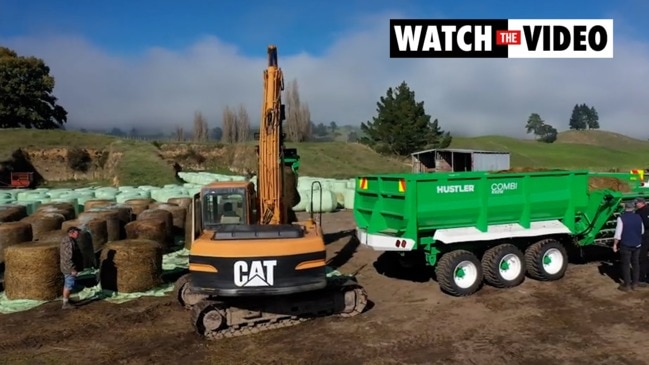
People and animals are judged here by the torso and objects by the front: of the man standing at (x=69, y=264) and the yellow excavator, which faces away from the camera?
the yellow excavator

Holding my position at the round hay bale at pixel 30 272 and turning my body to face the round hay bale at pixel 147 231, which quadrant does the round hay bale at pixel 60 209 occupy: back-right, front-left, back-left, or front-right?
front-left

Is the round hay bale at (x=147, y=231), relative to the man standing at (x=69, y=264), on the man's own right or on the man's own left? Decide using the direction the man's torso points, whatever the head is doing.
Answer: on the man's own left

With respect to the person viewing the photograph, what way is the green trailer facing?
facing away from the viewer and to the right of the viewer

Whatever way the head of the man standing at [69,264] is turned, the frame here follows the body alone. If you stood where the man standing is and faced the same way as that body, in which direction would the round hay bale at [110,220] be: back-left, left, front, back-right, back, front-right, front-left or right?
left

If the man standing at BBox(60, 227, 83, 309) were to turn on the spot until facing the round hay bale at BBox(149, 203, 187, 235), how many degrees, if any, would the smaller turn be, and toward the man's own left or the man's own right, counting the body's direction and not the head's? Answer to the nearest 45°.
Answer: approximately 45° to the man's own left

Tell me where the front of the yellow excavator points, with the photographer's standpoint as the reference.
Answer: facing away from the viewer

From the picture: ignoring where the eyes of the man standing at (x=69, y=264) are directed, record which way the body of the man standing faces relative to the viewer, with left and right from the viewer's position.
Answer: facing to the right of the viewer
